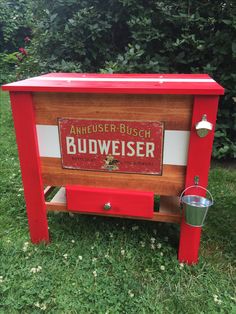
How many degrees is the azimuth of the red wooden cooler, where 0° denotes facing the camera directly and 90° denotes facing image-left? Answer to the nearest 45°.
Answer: approximately 0°

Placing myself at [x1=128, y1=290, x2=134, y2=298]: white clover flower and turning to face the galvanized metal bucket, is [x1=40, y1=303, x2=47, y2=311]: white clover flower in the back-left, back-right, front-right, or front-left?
back-left

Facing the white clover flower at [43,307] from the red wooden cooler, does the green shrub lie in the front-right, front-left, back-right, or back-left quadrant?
back-right

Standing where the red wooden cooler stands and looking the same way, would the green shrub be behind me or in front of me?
behind
